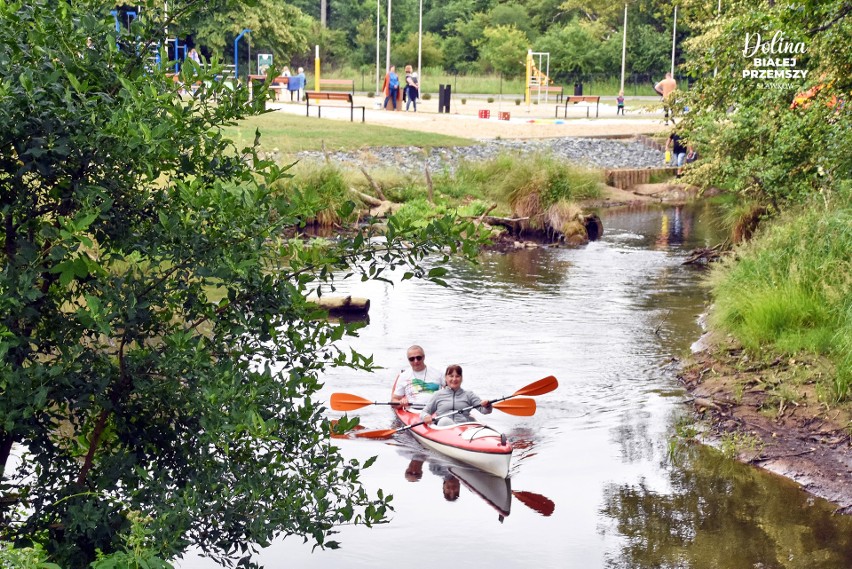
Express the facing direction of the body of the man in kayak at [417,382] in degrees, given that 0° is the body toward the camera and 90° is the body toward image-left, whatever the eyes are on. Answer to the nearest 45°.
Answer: approximately 0°

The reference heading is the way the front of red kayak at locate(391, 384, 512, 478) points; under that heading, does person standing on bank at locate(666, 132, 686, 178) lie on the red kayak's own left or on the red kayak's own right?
on the red kayak's own left

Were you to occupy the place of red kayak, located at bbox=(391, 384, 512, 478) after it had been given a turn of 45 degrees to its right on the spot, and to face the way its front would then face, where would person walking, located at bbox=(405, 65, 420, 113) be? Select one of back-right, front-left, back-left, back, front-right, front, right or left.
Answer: back

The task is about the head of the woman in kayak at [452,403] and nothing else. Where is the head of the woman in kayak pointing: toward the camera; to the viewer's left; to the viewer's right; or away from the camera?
toward the camera

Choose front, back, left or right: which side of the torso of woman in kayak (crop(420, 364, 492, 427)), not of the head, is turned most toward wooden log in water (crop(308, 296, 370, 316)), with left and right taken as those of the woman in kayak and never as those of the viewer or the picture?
back

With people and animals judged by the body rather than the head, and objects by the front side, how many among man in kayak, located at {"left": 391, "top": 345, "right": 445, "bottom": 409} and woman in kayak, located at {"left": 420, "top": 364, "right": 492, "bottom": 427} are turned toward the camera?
2

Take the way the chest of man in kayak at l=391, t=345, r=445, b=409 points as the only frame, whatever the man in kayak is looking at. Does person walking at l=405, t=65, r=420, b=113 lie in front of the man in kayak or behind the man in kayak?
behind

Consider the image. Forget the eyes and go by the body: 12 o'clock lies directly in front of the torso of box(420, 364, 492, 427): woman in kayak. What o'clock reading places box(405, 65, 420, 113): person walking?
The person walking is roughly at 6 o'clock from the woman in kayak.

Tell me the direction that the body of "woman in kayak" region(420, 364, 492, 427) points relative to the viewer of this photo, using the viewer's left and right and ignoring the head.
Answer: facing the viewer

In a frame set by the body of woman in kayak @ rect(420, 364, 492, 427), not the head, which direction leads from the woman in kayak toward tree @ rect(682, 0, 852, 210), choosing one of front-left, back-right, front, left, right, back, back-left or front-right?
back-left

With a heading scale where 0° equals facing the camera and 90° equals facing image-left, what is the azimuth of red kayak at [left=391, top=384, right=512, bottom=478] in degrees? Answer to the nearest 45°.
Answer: approximately 315°

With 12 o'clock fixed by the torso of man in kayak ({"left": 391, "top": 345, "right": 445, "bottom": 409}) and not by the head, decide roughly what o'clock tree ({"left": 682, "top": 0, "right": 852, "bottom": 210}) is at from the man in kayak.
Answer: The tree is roughly at 8 o'clock from the man in kayak.

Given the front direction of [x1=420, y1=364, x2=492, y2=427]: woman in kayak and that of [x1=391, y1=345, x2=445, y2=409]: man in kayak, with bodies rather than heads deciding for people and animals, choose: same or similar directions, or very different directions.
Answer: same or similar directions

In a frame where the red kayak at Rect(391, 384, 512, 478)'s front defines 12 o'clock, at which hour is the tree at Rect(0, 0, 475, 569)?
The tree is roughly at 2 o'clock from the red kayak.

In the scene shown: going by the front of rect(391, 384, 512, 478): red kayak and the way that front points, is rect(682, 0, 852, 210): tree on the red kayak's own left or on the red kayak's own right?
on the red kayak's own left

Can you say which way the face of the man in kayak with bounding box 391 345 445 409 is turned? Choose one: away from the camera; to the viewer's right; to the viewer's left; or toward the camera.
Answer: toward the camera
